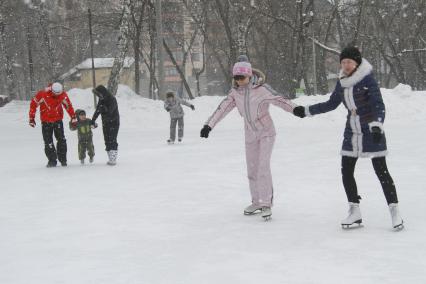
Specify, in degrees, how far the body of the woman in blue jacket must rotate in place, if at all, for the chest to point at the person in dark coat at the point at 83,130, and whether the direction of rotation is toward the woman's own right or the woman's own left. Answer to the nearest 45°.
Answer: approximately 90° to the woman's own right

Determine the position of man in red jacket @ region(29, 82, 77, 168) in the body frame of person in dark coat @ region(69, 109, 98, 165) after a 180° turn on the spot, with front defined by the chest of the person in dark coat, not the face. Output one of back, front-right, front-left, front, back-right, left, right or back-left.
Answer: left

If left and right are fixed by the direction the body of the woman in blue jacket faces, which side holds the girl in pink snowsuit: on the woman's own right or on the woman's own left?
on the woman's own right

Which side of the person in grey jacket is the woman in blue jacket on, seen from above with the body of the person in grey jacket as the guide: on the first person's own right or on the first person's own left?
on the first person's own left

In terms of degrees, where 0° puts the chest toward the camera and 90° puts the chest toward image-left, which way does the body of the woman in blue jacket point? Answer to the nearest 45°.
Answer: approximately 45°

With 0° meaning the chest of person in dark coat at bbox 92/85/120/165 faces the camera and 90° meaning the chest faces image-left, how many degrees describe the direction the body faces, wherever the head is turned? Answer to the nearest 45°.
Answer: approximately 90°

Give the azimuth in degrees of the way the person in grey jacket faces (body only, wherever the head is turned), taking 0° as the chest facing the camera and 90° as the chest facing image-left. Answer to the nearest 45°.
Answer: approximately 45°

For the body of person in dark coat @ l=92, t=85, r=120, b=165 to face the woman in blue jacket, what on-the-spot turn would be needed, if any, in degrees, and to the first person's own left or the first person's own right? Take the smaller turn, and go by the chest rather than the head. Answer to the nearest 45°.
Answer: approximately 90° to the first person's own left

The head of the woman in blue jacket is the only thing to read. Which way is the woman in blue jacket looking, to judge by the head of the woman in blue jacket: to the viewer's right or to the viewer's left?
to the viewer's left
